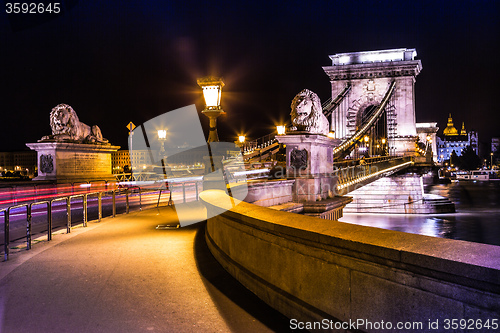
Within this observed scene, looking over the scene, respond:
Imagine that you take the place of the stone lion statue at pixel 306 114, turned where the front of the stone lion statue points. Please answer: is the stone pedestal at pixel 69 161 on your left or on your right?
on your right

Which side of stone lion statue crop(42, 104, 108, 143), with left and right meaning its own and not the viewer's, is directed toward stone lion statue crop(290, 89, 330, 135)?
left

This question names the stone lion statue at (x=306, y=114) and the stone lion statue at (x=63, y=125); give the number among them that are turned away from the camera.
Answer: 0

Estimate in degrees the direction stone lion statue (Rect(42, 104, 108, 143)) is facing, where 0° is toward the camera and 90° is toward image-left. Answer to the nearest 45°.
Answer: approximately 45°

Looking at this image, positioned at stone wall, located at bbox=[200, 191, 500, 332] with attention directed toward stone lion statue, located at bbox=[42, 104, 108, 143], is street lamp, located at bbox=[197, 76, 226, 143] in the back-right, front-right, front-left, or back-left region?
front-right

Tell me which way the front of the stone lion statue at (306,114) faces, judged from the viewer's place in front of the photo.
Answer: facing the viewer and to the left of the viewer

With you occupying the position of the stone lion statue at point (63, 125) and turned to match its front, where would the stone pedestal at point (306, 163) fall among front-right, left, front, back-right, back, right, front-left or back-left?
left

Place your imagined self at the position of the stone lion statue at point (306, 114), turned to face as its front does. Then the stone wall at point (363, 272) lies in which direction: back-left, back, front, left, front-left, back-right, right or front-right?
front-left

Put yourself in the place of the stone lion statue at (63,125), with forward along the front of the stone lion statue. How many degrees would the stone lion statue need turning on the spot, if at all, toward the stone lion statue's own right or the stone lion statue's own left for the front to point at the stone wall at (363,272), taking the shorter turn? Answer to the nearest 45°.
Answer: approximately 45° to the stone lion statue's own left

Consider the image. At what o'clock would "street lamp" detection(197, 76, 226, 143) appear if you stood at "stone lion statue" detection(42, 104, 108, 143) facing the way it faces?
The street lamp is roughly at 10 o'clock from the stone lion statue.

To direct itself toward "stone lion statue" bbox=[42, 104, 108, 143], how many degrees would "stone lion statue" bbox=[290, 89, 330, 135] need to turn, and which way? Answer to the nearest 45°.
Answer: approximately 90° to its right
